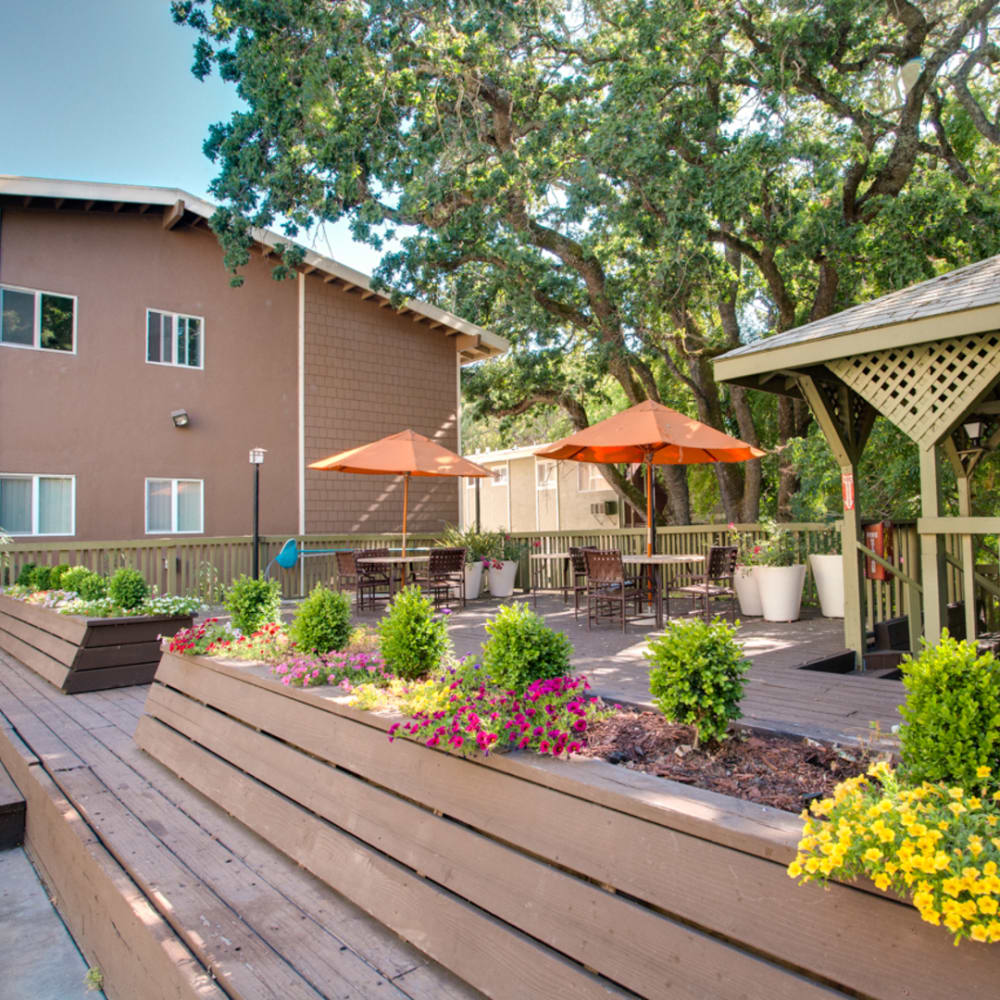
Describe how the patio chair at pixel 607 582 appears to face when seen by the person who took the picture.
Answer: facing away from the viewer and to the right of the viewer

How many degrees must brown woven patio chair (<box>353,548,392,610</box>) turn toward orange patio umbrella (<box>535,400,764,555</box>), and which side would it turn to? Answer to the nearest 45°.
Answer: approximately 90° to its right

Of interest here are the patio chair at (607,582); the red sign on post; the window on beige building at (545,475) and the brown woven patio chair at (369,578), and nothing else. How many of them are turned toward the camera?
2

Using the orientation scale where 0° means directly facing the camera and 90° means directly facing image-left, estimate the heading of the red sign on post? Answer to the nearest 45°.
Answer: approximately 0°

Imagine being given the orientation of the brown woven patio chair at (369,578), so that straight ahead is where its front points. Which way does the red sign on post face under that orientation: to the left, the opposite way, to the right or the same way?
the opposite way

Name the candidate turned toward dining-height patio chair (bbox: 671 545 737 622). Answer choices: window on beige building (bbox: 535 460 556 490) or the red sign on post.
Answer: the window on beige building

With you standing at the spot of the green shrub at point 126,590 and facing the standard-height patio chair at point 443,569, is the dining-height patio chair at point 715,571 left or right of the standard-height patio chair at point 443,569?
right

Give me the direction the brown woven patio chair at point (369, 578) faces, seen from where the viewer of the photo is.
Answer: facing away from the viewer and to the right of the viewer

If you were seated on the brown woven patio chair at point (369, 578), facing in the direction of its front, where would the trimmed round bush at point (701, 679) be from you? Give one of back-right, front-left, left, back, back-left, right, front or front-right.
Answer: back-right

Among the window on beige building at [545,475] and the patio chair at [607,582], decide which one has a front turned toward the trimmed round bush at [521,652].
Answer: the window on beige building

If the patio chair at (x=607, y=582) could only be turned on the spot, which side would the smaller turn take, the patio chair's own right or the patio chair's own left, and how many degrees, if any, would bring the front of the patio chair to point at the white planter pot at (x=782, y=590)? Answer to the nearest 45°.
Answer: approximately 45° to the patio chair's own right
